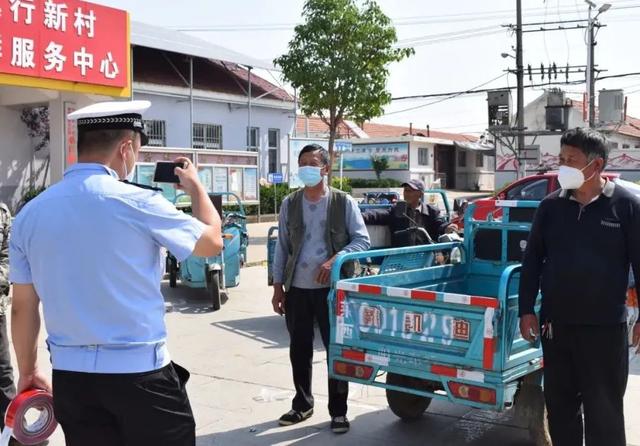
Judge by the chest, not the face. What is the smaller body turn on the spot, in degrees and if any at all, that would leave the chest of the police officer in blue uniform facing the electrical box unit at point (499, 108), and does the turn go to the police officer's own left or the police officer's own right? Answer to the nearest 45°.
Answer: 0° — they already face it

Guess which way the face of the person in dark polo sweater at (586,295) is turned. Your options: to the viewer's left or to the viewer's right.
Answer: to the viewer's left

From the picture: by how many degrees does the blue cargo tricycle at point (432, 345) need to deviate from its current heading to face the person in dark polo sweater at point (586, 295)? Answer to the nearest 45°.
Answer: approximately 90° to its right

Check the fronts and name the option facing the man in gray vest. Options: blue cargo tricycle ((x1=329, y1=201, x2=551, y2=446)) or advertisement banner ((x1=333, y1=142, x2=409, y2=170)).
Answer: the advertisement banner

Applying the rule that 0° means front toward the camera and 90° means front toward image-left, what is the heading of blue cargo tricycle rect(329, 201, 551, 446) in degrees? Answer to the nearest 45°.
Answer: approximately 225°

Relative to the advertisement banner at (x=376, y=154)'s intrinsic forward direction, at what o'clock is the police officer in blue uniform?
The police officer in blue uniform is roughly at 12 o'clock from the advertisement banner.

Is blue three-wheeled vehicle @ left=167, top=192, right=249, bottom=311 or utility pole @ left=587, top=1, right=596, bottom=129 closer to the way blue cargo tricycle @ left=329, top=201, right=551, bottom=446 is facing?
the utility pole
